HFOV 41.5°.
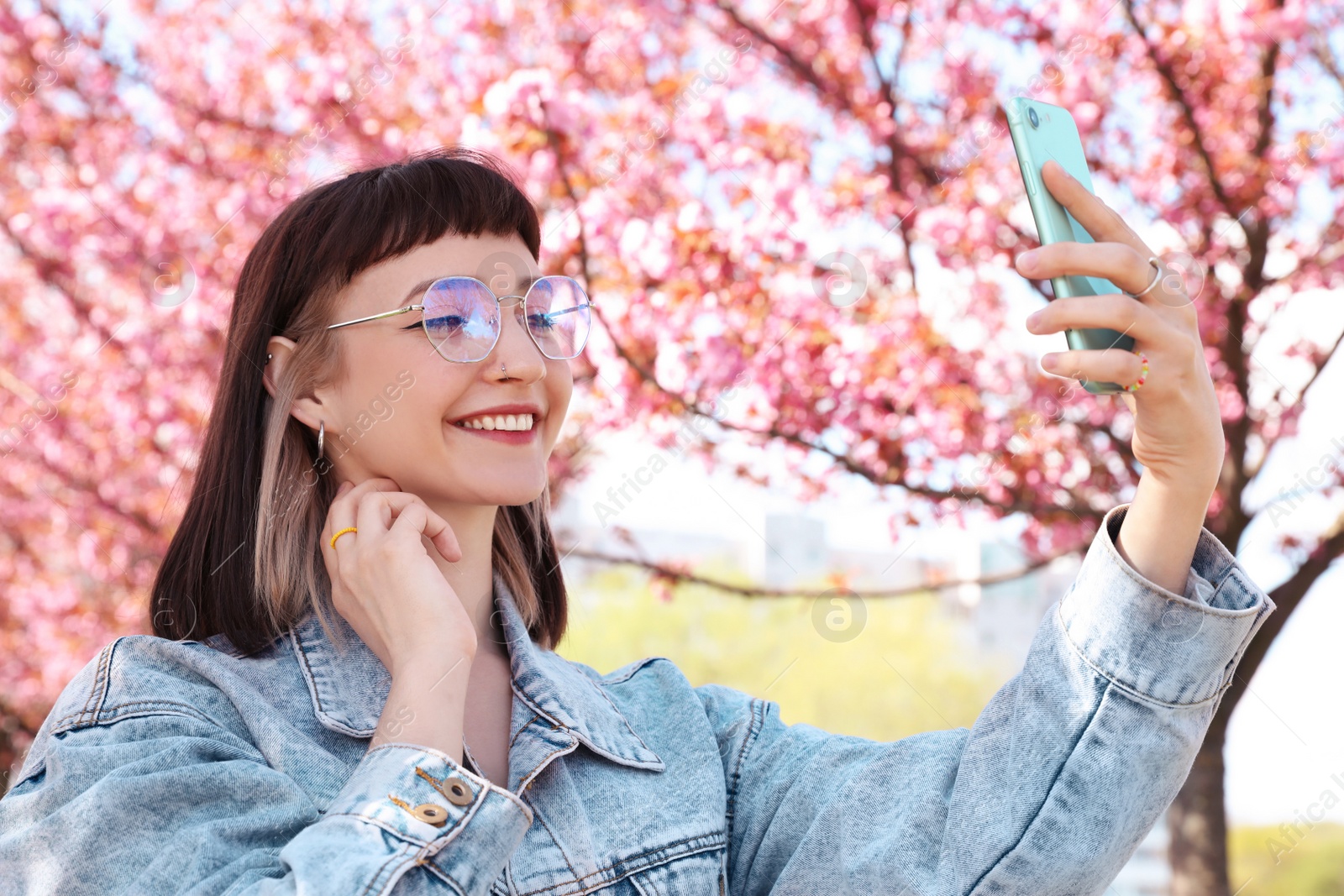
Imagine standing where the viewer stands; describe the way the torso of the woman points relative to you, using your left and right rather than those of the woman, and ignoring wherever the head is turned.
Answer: facing the viewer and to the right of the viewer

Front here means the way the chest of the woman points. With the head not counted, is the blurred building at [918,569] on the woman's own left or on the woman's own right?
on the woman's own left
